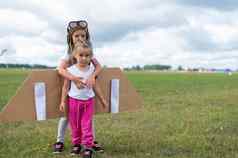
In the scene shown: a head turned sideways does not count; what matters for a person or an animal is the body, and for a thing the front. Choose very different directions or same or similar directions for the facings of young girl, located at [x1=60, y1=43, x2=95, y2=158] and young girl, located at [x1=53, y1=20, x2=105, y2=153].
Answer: same or similar directions

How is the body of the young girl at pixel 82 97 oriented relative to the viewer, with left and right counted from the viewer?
facing the viewer

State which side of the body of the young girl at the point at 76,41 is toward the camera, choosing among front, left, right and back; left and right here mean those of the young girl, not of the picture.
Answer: front

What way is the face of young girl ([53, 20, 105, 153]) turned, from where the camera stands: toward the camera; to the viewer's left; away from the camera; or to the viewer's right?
toward the camera

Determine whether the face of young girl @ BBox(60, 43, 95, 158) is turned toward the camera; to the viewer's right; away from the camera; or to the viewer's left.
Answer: toward the camera
